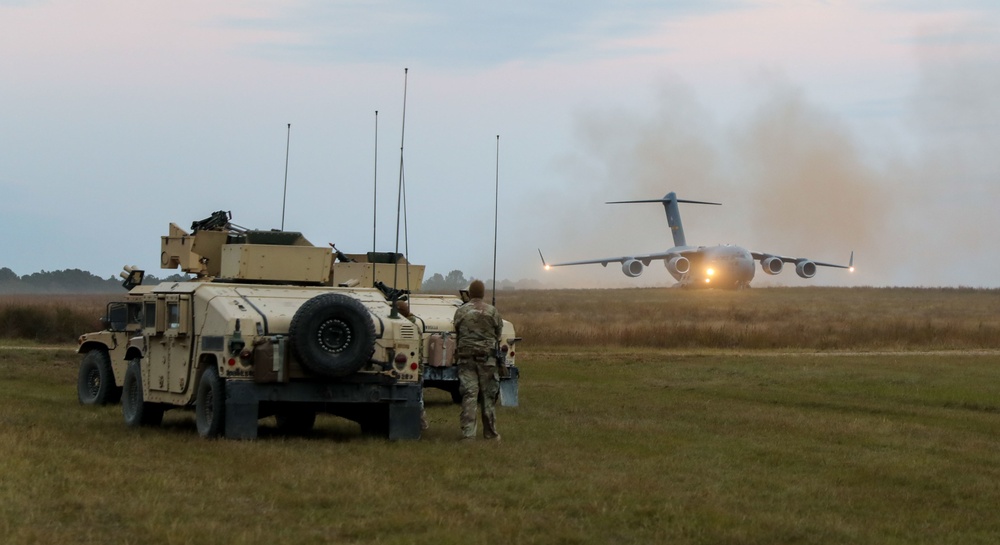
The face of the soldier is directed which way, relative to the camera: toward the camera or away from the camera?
away from the camera

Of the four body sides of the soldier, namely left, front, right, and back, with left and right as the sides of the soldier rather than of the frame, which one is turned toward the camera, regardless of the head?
back

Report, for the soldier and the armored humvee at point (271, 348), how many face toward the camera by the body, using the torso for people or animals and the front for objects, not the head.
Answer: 0

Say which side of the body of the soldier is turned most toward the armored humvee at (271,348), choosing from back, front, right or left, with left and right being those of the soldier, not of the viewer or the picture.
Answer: left

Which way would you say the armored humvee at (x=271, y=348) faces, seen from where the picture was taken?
facing away from the viewer and to the left of the viewer

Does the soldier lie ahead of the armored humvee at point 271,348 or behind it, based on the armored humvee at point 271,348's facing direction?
behind
